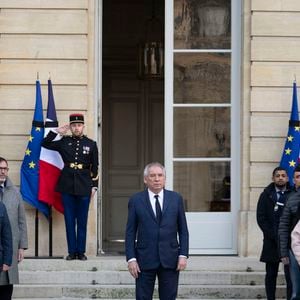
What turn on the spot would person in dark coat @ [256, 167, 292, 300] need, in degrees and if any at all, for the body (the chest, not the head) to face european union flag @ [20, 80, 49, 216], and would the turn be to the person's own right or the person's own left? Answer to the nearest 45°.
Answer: approximately 135° to the person's own right

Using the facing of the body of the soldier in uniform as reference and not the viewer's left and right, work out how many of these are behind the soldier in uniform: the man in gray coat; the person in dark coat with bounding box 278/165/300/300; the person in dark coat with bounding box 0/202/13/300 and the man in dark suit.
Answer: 0

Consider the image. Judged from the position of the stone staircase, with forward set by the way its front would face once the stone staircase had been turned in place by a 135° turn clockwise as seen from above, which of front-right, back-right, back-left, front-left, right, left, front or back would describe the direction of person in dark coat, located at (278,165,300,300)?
back

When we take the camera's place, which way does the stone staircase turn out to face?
facing the viewer

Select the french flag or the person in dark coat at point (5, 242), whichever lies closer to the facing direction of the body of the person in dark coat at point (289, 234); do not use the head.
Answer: the person in dark coat

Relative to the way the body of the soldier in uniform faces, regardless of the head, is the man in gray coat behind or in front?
in front

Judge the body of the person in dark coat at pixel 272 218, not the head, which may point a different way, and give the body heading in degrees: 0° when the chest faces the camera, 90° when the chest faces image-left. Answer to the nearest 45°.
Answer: approximately 315°

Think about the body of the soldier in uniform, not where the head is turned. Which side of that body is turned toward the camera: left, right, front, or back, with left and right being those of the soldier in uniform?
front

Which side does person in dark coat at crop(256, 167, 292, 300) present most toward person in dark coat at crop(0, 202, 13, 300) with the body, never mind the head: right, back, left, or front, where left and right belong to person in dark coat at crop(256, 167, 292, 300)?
right

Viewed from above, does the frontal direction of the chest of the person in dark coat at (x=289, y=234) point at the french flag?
no

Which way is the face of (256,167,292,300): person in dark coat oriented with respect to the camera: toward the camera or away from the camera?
toward the camera

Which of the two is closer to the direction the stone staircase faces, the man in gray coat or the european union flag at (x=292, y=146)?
the man in gray coat
